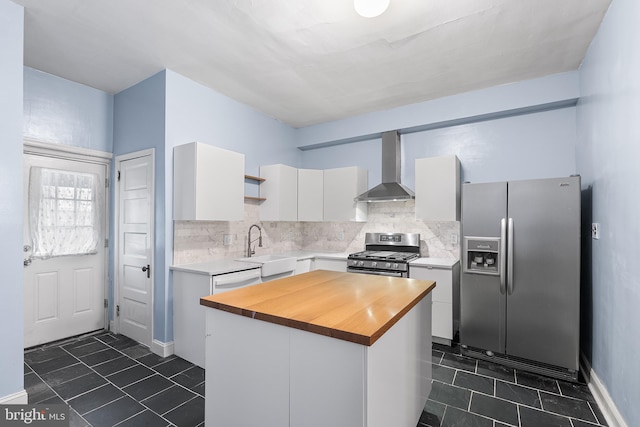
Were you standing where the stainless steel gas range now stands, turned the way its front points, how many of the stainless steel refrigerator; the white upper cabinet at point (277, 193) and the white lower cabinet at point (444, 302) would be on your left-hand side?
2

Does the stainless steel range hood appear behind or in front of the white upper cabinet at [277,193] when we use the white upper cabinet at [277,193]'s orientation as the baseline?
in front

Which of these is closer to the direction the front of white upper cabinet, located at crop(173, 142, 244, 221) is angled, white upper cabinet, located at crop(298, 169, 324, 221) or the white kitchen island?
the white kitchen island

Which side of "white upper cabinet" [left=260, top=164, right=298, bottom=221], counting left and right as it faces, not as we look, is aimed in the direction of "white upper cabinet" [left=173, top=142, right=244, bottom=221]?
right

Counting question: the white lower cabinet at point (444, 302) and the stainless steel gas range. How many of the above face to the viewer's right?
0

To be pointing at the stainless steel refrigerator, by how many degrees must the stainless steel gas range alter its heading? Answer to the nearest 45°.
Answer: approximately 90° to its left

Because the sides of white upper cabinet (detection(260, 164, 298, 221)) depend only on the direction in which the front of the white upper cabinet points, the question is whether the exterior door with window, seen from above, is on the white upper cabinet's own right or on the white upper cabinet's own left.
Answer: on the white upper cabinet's own right

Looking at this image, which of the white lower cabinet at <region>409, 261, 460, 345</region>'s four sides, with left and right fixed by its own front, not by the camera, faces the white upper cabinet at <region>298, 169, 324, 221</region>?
right

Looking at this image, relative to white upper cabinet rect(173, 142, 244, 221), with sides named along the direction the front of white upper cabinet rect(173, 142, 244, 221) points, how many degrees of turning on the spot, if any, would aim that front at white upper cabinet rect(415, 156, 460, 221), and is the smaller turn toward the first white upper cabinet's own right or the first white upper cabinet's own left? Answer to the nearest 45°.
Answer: approximately 45° to the first white upper cabinet's own left

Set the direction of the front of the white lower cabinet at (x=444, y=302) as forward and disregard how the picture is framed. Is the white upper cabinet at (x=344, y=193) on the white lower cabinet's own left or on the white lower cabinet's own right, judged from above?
on the white lower cabinet's own right

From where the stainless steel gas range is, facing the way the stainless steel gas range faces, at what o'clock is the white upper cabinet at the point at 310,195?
The white upper cabinet is roughly at 2 o'clock from the stainless steel gas range.
